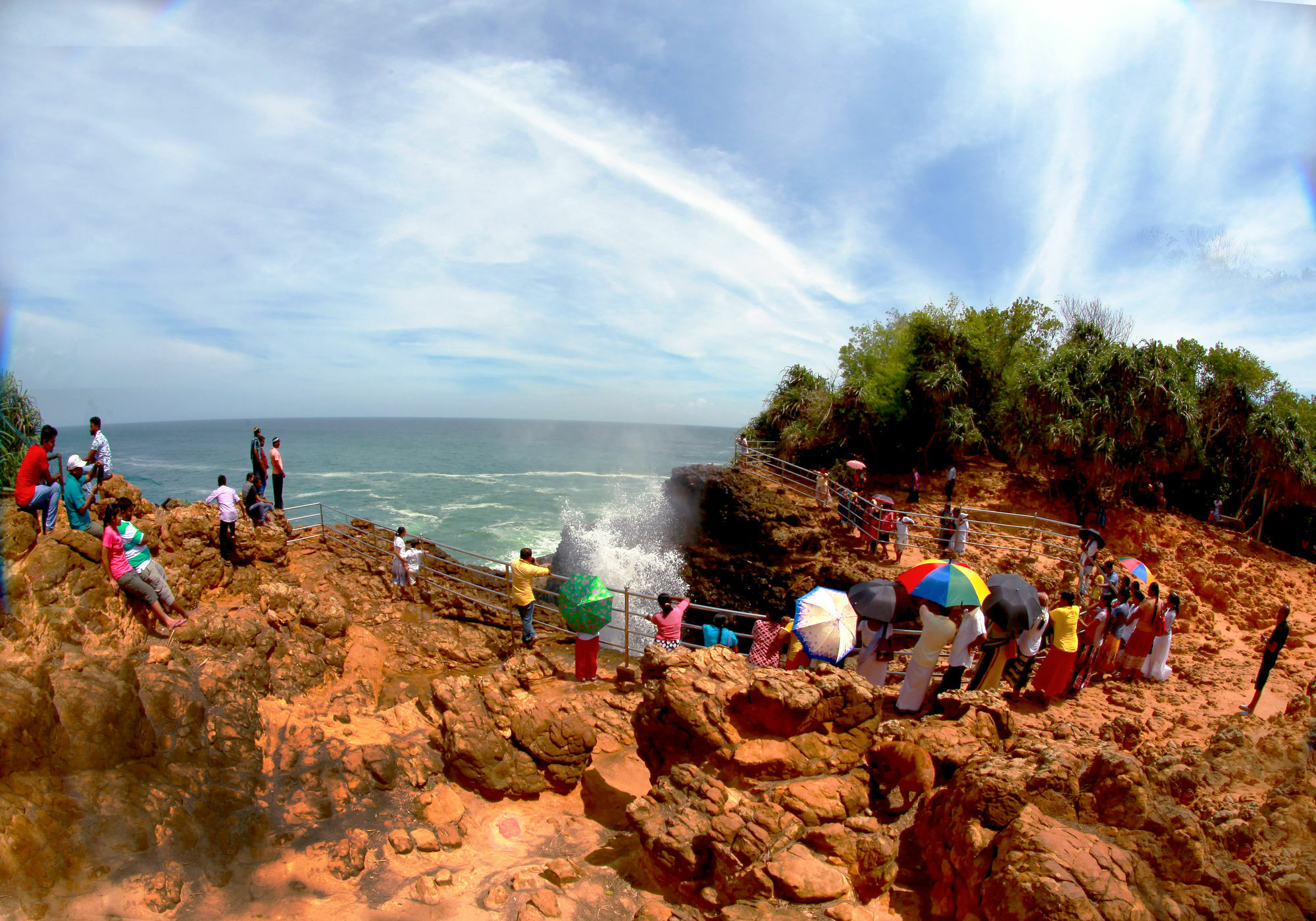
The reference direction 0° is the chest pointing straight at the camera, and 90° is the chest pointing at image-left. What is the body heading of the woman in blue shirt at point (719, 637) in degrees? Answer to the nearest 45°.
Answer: approximately 180°

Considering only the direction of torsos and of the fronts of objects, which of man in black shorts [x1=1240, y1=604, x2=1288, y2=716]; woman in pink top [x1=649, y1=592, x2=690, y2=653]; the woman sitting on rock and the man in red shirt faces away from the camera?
the woman in pink top

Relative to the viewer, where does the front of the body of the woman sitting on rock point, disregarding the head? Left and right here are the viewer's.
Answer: facing to the right of the viewer

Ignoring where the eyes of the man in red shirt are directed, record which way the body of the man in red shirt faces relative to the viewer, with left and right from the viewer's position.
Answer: facing to the right of the viewer

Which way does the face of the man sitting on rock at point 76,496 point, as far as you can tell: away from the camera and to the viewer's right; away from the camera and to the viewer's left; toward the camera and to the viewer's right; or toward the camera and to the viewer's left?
toward the camera and to the viewer's right

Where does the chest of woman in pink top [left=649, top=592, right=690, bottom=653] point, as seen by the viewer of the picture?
away from the camera

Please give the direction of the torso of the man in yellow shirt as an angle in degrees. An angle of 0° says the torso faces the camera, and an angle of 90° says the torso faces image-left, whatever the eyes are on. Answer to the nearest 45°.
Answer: approximately 225°
